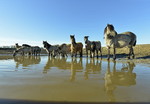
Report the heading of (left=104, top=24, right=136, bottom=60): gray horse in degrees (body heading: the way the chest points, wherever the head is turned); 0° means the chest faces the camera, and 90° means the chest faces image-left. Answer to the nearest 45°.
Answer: approximately 45°

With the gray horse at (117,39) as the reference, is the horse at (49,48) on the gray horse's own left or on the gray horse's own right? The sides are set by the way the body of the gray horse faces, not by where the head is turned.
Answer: on the gray horse's own right
